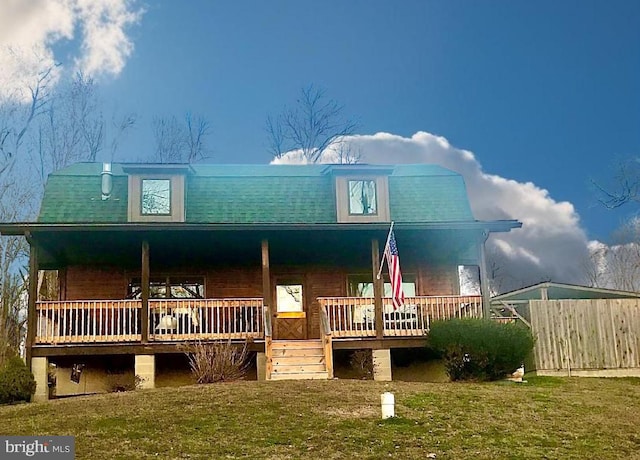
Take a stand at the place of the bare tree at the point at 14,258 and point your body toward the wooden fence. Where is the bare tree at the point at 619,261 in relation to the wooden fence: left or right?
left

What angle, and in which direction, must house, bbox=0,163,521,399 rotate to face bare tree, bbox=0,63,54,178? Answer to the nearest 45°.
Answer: approximately 135° to its right

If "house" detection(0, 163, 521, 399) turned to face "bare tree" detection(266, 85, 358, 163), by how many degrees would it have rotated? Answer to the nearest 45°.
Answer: approximately 180°

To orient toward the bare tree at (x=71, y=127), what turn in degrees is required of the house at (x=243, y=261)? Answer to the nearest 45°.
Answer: approximately 135° to its right

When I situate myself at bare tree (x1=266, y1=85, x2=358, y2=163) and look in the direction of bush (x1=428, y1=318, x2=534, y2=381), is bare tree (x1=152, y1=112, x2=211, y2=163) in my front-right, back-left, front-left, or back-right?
back-right

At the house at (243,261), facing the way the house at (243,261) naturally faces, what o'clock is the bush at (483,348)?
The bush is roughly at 10 o'clock from the house.

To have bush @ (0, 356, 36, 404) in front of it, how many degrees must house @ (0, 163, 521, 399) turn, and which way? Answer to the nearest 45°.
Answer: approximately 45° to its right

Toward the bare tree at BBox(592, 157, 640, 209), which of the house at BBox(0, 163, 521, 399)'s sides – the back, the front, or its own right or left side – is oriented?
left

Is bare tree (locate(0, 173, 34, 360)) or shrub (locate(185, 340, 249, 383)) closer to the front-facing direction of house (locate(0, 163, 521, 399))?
the shrub

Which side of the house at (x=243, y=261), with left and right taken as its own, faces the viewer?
front

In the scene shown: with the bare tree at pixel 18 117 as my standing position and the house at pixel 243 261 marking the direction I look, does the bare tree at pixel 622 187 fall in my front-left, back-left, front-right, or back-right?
front-left

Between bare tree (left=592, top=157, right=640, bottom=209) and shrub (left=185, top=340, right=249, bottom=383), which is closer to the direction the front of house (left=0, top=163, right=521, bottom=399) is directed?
the shrub

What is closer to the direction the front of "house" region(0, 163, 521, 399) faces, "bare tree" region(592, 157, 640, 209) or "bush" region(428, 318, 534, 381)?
the bush
